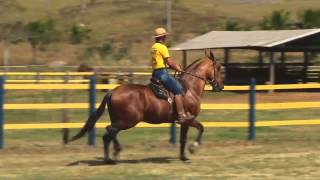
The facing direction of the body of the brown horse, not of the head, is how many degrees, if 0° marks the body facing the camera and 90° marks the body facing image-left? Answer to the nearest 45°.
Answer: approximately 270°

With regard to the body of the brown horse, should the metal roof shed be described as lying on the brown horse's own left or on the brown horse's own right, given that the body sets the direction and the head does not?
on the brown horse's own left
